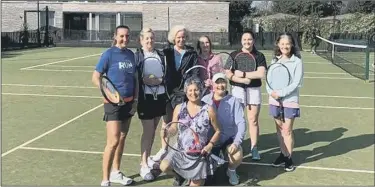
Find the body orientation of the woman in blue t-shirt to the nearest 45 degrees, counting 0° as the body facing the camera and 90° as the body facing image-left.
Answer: approximately 315°

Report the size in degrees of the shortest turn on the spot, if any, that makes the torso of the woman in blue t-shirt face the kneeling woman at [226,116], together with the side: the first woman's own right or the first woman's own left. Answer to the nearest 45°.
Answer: approximately 45° to the first woman's own left

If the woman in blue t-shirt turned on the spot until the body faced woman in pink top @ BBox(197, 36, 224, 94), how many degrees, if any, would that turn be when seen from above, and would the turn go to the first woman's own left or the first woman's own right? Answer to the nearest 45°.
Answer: approximately 90° to the first woman's own left

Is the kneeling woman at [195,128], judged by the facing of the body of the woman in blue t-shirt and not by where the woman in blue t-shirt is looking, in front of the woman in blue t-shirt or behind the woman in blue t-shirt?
in front

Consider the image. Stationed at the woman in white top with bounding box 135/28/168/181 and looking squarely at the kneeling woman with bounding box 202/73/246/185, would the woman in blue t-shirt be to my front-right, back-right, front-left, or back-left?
back-right

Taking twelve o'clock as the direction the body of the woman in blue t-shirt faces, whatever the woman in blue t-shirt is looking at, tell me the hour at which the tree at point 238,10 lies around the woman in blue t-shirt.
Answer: The tree is roughly at 8 o'clock from the woman in blue t-shirt.
